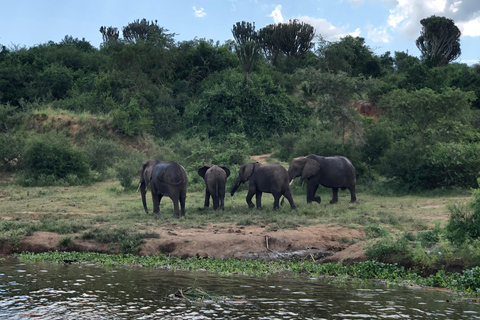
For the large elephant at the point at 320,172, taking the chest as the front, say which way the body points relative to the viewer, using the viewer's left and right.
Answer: facing to the left of the viewer

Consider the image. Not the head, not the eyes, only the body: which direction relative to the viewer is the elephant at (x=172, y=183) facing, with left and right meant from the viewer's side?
facing away from the viewer and to the left of the viewer

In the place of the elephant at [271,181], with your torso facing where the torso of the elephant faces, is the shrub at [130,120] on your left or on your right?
on your right

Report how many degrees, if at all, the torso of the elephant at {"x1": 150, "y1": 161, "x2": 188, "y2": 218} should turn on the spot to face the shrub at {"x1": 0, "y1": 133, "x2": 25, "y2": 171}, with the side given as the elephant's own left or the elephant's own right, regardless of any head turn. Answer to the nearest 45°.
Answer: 0° — it already faces it

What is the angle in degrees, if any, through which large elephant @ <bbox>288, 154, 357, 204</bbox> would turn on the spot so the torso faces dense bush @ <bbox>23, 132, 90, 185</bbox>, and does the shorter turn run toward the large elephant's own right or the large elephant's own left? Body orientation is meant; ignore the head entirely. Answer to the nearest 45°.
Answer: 0° — it already faces it

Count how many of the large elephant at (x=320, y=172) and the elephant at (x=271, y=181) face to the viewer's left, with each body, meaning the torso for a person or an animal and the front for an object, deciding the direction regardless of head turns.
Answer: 2

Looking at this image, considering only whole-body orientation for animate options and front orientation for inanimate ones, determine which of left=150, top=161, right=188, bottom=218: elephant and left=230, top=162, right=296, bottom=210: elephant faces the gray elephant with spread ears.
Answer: left=230, top=162, right=296, bottom=210: elephant

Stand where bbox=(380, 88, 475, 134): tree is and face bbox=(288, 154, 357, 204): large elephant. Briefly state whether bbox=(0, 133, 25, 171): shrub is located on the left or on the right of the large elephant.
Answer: right

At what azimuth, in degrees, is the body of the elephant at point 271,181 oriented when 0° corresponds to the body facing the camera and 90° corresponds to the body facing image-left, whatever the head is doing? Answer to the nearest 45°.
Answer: approximately 90°

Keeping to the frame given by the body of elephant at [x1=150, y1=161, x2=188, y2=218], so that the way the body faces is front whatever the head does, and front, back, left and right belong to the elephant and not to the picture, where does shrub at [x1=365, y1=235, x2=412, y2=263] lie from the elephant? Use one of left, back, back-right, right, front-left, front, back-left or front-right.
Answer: back
